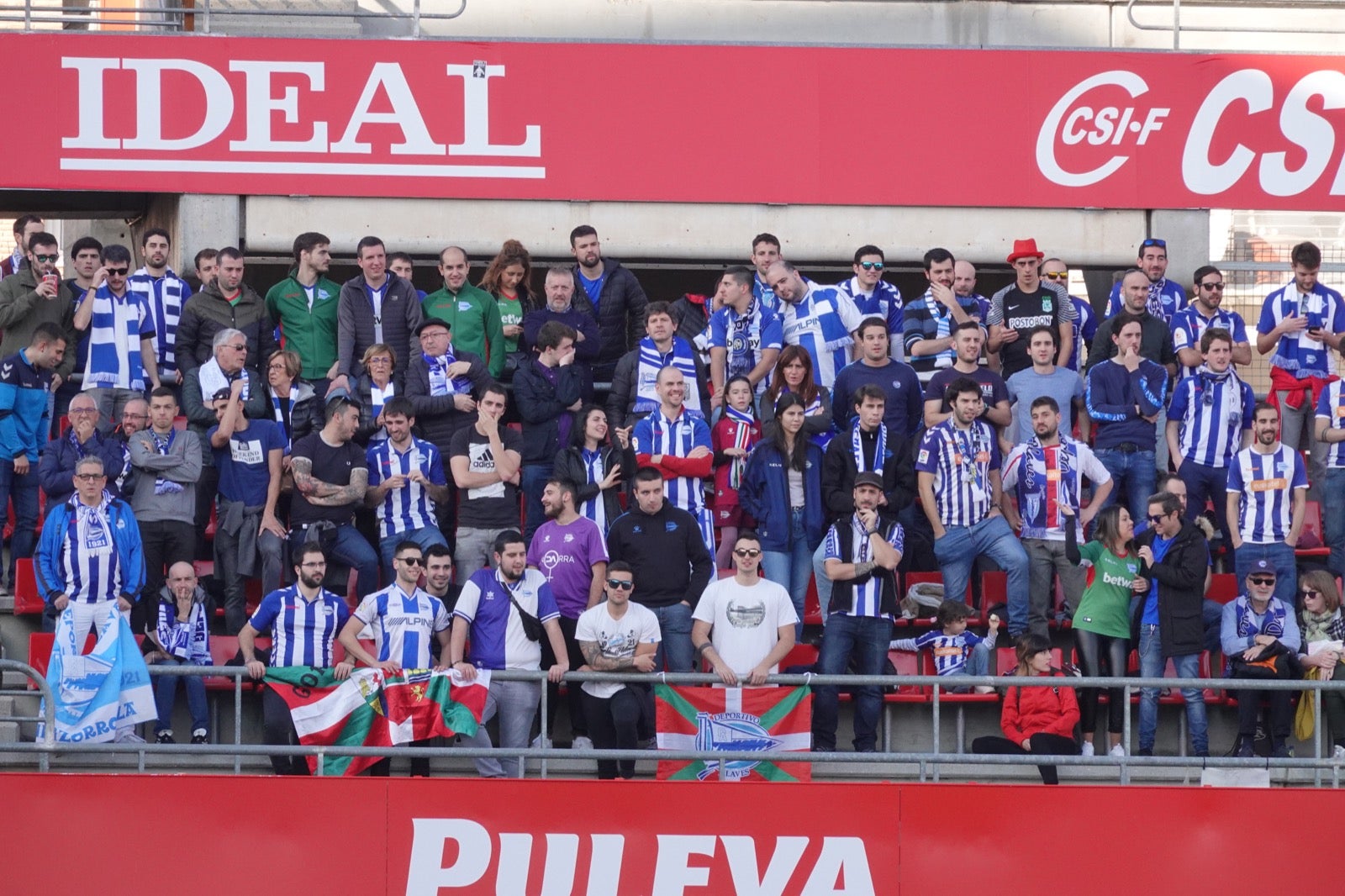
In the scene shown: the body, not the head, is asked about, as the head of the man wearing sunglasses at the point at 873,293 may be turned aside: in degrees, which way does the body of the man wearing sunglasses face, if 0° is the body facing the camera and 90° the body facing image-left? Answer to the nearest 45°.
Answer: approximately 0°

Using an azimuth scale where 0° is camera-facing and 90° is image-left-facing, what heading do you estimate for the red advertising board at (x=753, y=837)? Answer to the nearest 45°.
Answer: approximately 0°

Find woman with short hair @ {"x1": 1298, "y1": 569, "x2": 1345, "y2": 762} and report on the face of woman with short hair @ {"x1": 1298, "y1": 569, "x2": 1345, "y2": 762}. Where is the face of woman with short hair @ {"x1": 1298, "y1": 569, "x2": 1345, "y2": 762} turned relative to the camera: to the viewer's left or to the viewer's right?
to the viewer's left
